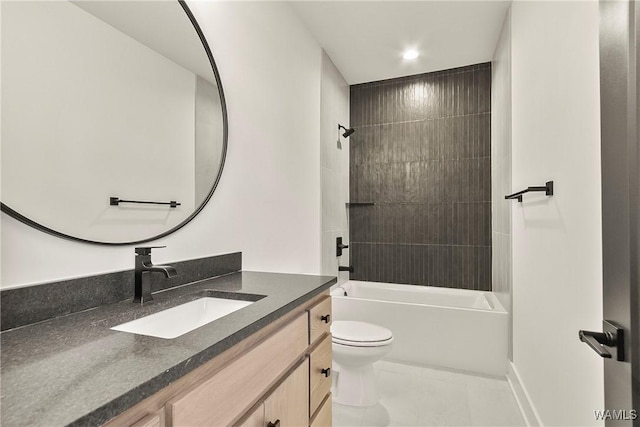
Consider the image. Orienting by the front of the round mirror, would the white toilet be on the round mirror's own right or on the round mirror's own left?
on the round mirror's own left

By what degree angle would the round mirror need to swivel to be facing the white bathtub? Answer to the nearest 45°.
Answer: approximately 45° to its left

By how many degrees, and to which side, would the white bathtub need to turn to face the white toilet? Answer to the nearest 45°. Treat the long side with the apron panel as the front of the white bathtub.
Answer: approximately 45° to its right

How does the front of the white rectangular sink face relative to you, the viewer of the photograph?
facing the viewer and to the right of the viewer

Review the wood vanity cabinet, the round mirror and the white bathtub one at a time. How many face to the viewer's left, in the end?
0

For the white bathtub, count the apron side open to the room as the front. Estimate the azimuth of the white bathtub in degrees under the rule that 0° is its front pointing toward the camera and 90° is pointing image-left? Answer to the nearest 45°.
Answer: approximately 0°

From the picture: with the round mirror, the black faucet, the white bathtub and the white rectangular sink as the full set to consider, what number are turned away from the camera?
0

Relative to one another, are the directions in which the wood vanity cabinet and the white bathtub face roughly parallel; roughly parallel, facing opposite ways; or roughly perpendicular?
roughly perpendicular

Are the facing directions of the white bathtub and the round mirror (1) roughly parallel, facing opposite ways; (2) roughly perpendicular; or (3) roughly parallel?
roughly perpendicular

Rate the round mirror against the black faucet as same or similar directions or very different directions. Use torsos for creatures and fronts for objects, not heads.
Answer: same or similar directions

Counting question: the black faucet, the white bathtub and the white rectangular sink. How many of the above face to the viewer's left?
0

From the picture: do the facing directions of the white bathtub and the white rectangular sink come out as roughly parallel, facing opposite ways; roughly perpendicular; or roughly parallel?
roughly perpendicular
